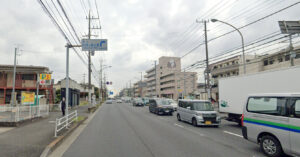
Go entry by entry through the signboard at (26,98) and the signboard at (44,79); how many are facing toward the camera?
2

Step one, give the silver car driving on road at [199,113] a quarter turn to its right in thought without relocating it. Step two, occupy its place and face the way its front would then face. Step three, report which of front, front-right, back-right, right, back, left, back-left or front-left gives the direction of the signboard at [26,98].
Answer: front-right

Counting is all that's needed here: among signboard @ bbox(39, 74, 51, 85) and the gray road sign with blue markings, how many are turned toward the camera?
2

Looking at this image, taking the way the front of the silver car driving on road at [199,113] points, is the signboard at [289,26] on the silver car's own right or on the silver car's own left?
on the silver car's own left

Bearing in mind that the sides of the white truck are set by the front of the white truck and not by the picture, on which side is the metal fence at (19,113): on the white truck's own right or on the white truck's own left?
on the white truck's own right

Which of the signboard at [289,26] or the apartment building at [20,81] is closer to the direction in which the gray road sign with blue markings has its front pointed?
the signboard

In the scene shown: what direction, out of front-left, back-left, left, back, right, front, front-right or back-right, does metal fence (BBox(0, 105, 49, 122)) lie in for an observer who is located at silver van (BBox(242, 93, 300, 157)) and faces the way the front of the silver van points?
back-right

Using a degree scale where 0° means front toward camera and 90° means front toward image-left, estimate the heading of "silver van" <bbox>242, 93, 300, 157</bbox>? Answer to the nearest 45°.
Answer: approximately 315°
